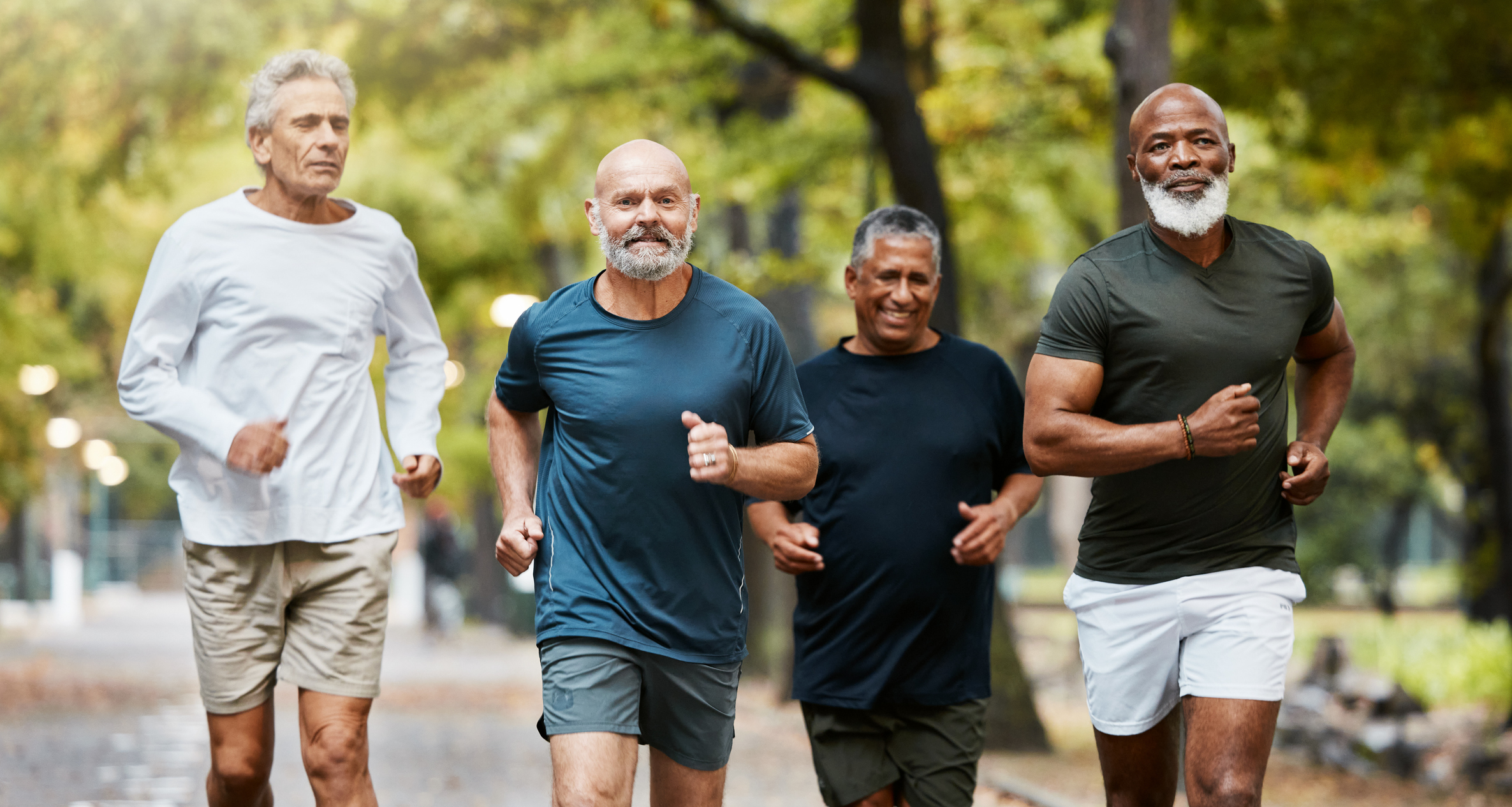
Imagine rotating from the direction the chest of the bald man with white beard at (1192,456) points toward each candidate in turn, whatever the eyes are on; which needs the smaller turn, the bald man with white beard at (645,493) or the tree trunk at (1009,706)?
the bald man with white beard

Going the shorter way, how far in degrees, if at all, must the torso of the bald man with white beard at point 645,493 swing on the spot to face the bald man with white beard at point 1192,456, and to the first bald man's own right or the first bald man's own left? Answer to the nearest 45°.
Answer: approximately 90° to the first bald man's own left

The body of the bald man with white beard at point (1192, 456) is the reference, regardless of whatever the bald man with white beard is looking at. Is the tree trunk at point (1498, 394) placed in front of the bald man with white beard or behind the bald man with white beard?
behind

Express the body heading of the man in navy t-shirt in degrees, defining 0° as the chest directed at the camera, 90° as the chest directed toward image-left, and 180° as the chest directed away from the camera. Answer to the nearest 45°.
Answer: approximately 0°

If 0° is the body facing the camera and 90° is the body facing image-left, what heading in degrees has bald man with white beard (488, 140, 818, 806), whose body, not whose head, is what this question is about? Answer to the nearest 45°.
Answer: approximately 0°

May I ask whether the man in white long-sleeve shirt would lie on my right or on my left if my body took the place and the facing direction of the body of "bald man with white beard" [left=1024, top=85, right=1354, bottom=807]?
on my right

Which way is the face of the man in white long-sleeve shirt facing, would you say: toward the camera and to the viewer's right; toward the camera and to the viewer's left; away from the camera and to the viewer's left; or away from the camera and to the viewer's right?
toward the camera and to the viewer's right

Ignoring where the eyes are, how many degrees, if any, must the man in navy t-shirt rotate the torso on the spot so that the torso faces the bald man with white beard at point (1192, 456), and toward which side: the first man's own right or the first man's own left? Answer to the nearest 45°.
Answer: approximately 45° to the first man's own left
